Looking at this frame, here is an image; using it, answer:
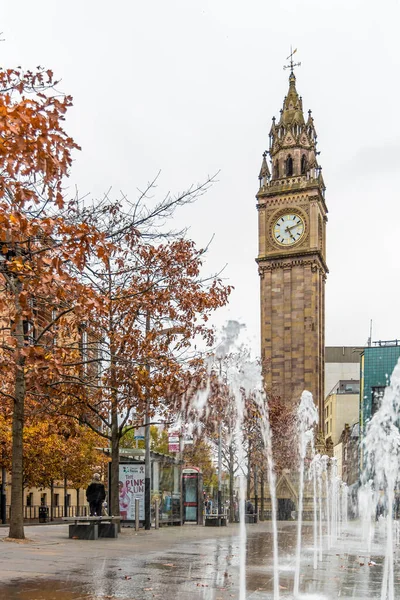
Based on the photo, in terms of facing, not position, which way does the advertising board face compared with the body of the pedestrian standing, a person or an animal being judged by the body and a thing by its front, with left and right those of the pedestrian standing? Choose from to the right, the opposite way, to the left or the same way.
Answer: the opposite way

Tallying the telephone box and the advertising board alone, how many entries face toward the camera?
2

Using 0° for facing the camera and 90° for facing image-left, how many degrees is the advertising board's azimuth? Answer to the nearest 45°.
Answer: approximately 0°

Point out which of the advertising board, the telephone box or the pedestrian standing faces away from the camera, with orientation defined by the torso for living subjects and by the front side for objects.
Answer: the pedestrian standing

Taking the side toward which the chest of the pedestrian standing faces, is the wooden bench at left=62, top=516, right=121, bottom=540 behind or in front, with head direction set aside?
behind

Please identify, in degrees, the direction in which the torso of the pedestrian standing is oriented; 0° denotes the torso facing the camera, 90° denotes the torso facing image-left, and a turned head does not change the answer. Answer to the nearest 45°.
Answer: approximately 180°

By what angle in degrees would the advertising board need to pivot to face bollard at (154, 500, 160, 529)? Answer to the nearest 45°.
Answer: approximately 45° to its left
